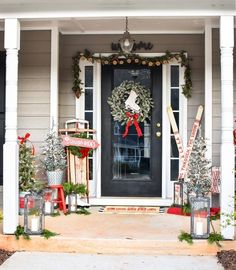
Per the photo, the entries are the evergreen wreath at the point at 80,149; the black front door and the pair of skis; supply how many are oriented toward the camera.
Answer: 3

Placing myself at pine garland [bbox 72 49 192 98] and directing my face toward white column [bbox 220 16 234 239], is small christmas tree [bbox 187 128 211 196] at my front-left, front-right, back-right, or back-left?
front-left

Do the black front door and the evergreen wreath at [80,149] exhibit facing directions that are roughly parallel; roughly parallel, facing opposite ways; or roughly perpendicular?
roughly parallel

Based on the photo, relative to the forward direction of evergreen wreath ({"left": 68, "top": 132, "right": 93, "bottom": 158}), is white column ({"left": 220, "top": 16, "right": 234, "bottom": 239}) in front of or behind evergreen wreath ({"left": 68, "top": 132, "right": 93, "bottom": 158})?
in front

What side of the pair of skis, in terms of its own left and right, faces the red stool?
right

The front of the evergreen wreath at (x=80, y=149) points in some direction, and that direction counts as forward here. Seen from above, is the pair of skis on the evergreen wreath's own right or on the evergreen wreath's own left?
on the evergreen wreath's own left

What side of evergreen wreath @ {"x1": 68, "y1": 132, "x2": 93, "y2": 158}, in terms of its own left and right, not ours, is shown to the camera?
front

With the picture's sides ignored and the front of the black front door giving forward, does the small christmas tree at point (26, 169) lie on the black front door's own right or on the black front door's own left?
on the black front door's own right

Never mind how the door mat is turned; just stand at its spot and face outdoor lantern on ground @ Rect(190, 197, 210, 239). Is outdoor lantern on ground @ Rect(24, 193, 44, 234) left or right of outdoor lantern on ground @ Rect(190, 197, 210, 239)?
right

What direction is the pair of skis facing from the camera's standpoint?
toward the camera

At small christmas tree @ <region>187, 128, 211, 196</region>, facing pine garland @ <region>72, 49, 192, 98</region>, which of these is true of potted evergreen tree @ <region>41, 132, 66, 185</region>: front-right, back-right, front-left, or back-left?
front-left

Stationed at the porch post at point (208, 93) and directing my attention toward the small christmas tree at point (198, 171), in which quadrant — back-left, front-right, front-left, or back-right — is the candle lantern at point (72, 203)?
front-right
